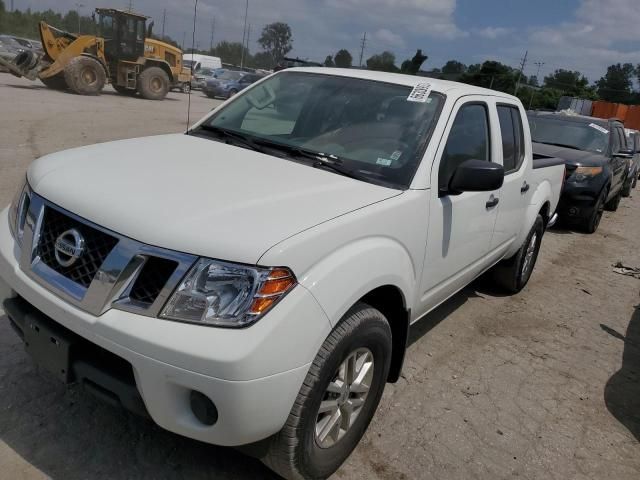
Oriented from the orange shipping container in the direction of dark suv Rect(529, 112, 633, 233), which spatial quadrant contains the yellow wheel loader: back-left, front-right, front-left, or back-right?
front-right

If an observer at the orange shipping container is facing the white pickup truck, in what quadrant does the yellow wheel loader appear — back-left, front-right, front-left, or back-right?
front-right

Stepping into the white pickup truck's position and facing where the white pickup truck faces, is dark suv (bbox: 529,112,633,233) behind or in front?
behind

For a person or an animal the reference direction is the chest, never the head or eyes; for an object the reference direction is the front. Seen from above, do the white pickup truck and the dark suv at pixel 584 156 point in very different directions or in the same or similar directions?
same or similar directions

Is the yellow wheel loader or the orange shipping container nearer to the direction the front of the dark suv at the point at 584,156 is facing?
the yellow wheel loader

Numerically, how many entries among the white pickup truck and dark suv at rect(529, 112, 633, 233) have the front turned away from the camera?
0

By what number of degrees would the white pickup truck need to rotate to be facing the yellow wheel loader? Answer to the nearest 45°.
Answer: approximately 135° to its right

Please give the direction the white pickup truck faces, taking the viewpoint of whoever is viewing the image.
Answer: facing the viewer and to the left of the viewer
